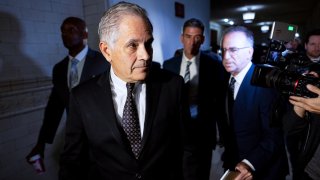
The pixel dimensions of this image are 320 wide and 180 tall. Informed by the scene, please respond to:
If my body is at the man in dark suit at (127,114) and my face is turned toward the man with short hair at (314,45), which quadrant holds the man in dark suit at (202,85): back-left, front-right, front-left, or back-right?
front-left

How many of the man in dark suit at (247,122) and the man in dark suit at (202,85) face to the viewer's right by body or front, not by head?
0

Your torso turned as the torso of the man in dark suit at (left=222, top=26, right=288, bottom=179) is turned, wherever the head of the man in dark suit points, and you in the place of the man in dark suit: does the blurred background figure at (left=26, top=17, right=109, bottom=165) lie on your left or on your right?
on your right

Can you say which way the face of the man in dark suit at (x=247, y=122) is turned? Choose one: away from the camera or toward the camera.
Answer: toward the camera

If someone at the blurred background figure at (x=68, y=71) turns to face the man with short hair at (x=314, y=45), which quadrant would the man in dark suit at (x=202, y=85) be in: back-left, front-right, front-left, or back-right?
front-right

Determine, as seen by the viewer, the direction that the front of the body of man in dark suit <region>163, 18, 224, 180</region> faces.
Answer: toward the camera

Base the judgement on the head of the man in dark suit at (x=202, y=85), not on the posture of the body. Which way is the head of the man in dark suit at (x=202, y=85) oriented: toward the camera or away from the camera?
toward the camera

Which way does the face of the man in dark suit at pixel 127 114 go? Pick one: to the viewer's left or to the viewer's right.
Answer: to the viewer's right

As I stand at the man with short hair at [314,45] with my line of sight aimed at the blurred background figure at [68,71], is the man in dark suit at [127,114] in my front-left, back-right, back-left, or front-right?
front-left

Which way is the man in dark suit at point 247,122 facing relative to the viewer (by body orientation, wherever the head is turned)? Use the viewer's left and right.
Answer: facing the viewer and to the left of the viewer

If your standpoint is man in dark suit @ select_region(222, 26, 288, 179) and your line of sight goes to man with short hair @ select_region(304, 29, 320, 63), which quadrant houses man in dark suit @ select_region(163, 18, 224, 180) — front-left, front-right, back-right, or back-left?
front-left

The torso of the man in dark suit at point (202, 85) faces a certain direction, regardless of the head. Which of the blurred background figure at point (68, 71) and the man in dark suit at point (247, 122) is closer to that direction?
the man in dark suit

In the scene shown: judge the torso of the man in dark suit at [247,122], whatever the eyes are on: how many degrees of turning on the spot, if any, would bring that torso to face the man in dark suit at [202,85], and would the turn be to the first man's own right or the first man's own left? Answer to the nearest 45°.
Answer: approximately 90° to the first man's own right

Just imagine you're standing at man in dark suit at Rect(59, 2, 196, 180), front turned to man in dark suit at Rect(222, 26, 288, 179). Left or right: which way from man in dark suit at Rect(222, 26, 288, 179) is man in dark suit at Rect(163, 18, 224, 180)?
left

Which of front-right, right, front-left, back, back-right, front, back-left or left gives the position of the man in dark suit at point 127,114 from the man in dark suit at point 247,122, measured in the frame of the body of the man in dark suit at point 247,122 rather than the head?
front

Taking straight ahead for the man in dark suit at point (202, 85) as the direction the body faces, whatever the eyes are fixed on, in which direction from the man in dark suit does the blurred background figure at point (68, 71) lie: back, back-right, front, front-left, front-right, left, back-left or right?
right
